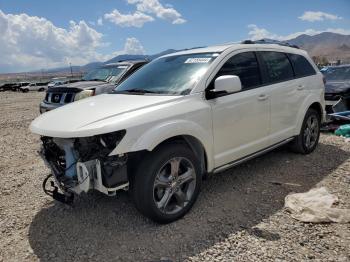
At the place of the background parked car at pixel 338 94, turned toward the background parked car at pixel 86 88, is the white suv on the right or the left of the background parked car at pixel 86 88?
left

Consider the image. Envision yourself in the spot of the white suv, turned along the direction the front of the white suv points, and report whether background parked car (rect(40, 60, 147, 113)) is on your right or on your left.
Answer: on your right

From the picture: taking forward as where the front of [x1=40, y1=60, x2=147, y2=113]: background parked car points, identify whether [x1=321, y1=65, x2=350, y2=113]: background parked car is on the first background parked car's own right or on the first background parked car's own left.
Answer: on the first background parked car's own left

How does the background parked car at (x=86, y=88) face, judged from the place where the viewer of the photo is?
facing the viewer and to the left of the viewer

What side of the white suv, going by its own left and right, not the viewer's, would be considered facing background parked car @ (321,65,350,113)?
back

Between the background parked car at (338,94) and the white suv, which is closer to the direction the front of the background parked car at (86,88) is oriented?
the white suv

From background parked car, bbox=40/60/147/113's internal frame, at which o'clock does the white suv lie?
The white suv is roughly at 10 o'clock from the background parked car.

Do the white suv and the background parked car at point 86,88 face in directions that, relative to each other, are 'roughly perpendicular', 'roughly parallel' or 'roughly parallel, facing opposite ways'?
roughly parallel

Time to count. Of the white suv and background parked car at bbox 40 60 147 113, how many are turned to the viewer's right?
0
